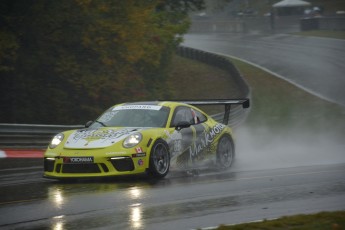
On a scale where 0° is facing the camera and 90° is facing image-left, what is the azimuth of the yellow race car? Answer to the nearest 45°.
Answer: approximately 45°
